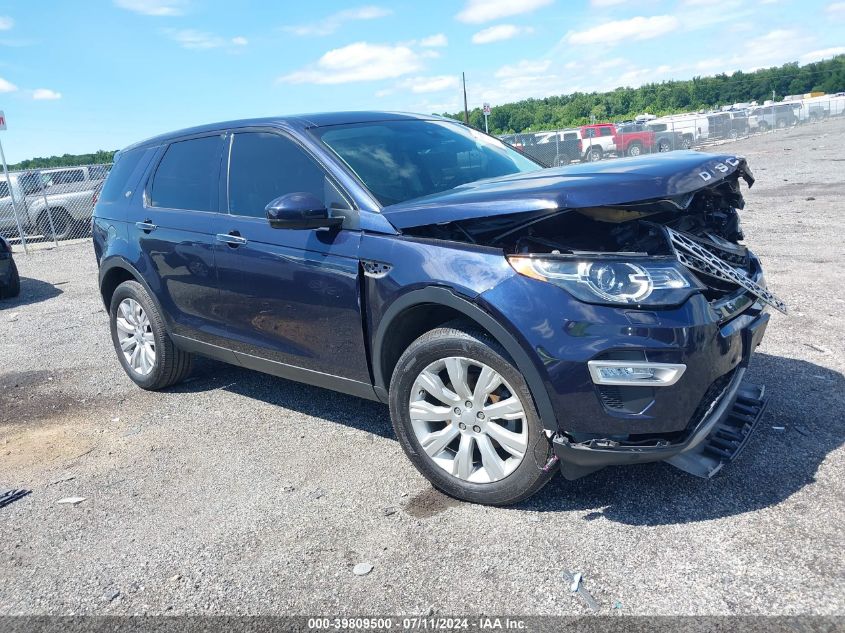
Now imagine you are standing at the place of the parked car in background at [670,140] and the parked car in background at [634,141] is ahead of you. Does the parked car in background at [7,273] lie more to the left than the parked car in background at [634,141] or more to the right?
left

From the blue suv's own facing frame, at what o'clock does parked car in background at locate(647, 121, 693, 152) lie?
The parked car in background is roughly at 8 o'clock from the blue suv.

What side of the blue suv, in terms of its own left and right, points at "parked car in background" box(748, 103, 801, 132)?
left

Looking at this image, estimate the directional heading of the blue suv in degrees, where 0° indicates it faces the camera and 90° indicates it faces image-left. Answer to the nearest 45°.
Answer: approximately 315°

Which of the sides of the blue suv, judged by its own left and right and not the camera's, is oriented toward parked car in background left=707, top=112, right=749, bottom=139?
left

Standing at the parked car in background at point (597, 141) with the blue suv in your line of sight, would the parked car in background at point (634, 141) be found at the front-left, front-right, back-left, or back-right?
back-left

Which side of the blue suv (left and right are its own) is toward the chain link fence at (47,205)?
back

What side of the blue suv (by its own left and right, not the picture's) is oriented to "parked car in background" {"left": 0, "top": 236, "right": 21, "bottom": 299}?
back

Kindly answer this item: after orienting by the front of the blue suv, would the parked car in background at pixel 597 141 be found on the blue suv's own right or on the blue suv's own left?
on the blue suv's own left

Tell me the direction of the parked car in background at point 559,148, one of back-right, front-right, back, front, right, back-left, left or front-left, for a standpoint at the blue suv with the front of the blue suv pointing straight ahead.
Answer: back-left

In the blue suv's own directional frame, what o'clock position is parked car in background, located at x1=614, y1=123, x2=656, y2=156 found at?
The parked car in background is roughly at 8 o'clock from the blue suv.
